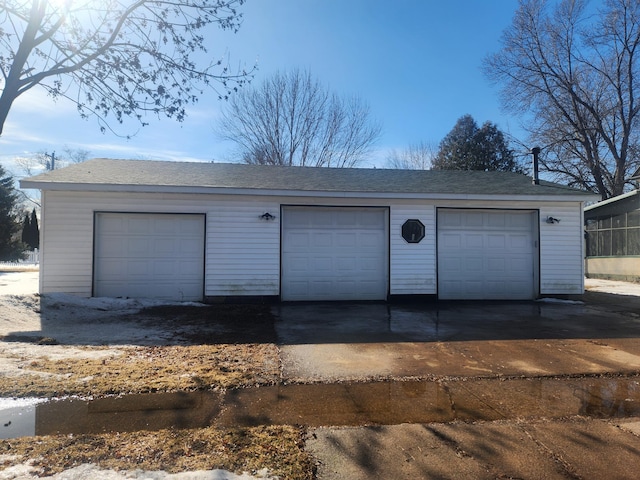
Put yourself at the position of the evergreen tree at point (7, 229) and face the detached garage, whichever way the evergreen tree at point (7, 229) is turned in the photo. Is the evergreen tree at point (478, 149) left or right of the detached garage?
left

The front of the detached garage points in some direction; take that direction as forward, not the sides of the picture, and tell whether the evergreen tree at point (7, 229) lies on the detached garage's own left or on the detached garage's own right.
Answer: on the detached garage's own right

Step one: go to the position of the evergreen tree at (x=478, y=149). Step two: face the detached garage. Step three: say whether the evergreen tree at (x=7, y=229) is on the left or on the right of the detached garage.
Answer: right

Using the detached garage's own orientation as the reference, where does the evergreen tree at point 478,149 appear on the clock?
The evergreen tree is roughly at 7 o'clock from the detached garage.

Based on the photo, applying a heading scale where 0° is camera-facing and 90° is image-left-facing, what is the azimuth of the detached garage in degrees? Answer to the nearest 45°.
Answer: approximately 0°
